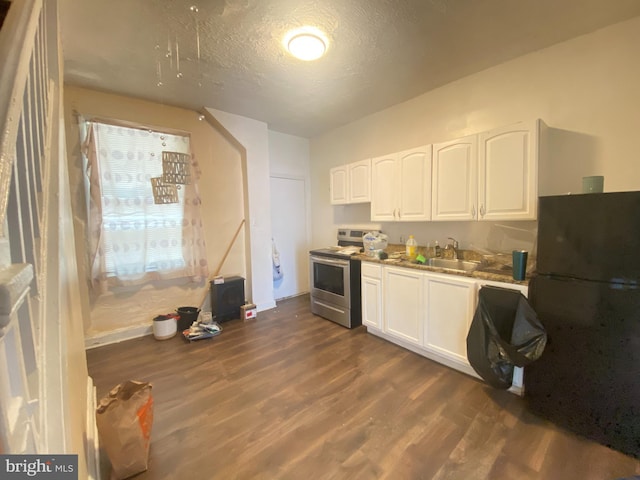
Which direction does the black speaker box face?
toward the camera

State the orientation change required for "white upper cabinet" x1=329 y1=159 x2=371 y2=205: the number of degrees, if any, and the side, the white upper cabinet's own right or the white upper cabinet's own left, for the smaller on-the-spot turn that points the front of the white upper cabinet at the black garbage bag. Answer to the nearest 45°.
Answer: approximately 90° to the white upper cabinet's own left

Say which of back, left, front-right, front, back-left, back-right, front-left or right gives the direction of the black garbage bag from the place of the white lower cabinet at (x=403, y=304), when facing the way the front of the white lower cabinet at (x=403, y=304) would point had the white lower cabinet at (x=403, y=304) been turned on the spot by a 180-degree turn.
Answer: right

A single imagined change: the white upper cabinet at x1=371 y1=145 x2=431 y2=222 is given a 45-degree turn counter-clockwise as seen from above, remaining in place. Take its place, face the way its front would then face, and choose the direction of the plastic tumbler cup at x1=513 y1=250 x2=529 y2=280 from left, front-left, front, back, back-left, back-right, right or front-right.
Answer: front-left

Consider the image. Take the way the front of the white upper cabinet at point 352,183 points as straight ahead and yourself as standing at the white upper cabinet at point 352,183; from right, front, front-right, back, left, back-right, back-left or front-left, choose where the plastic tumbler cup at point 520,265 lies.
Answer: left

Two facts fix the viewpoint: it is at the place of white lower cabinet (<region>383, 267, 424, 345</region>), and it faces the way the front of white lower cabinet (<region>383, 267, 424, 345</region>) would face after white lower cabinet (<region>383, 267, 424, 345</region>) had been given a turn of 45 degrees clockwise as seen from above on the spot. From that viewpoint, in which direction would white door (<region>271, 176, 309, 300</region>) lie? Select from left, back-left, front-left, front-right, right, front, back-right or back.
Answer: front-right

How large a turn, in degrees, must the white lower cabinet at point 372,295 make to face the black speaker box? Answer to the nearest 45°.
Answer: approximately 45° to its right

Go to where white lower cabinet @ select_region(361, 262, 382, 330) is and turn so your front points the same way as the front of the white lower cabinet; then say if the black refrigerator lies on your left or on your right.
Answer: on your left

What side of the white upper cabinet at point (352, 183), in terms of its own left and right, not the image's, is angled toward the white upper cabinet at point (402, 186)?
left

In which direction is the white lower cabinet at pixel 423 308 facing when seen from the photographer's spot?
facing the viewer and to the left of the viewer

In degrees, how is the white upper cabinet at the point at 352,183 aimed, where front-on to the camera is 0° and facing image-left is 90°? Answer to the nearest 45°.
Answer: approximately 45°

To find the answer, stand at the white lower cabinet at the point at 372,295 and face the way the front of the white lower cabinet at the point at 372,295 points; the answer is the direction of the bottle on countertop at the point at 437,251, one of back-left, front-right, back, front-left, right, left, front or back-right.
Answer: back-left

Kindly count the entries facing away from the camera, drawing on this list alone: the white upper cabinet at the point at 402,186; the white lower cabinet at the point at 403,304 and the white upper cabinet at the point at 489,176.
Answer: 0
